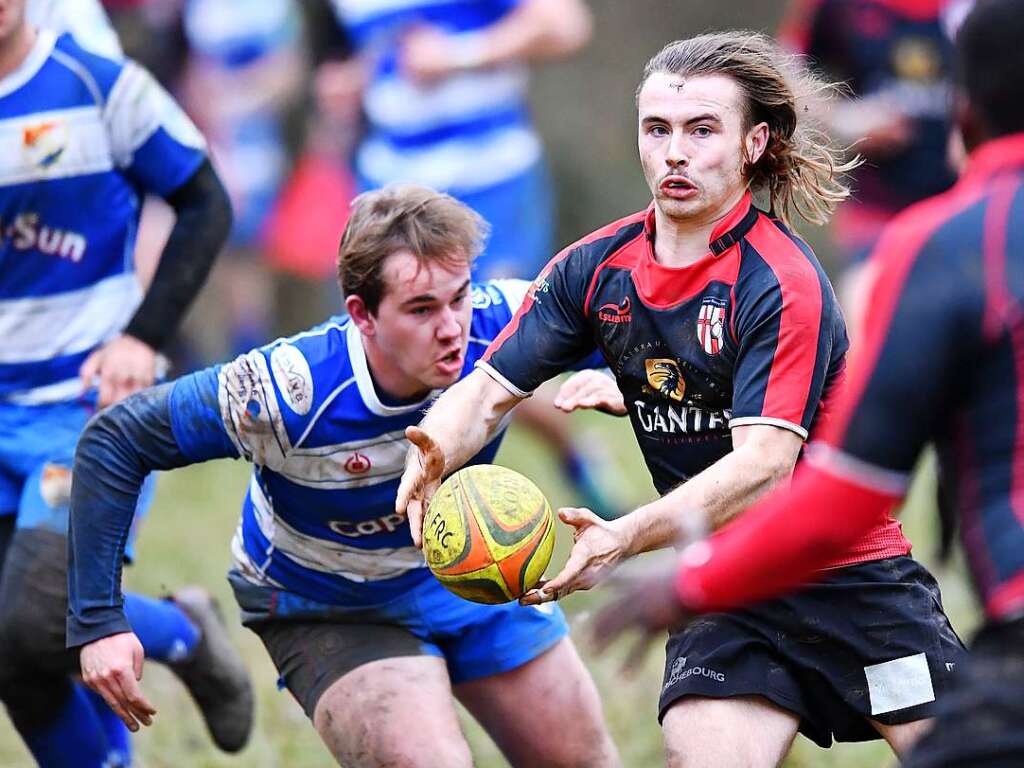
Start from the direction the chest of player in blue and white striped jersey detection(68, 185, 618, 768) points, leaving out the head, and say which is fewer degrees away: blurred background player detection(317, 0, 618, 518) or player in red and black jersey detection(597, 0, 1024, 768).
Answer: the player in red and black jersey

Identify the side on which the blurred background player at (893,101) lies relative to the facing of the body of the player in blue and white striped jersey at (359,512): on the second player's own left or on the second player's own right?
on the second player's own left

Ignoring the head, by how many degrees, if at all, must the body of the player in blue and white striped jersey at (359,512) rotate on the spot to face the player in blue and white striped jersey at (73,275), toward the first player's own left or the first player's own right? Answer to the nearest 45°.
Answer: approximately 180°

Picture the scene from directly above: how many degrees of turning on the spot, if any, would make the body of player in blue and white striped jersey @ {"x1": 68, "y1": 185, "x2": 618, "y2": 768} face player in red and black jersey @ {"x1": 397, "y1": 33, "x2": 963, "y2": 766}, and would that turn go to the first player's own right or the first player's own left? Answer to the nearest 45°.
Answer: approximately 45° to the first player's own left

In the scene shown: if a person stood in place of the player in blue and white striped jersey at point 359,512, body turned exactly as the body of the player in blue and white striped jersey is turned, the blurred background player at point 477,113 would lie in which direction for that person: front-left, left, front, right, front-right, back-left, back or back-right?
back-left

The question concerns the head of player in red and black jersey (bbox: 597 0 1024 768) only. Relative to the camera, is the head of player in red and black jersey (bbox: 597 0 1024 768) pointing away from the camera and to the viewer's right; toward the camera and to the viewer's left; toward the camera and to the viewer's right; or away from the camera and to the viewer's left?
away from the camera and to the viewer's left

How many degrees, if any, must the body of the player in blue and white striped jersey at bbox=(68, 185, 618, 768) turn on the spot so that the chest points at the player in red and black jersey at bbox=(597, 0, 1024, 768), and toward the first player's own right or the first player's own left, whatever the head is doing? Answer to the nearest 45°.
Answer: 0° — they already face them

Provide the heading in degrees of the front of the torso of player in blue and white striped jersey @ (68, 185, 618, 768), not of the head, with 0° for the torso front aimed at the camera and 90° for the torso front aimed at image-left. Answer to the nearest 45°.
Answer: approximately 315°
